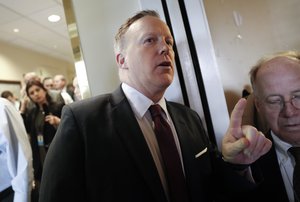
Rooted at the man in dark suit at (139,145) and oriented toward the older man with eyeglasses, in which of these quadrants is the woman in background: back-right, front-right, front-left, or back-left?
back-left

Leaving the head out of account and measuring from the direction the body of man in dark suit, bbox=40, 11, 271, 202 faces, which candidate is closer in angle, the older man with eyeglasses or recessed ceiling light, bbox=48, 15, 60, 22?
the older man with eyeglasses

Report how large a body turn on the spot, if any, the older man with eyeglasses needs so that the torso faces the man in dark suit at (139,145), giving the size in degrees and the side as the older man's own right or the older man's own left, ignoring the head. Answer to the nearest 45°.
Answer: approximately 90° to the older man's own right

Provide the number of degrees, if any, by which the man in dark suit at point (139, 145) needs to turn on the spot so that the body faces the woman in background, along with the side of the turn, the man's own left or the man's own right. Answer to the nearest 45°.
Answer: approximately 180°

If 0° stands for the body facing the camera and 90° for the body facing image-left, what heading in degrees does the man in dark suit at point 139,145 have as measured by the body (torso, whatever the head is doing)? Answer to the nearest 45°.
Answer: approximately 315°

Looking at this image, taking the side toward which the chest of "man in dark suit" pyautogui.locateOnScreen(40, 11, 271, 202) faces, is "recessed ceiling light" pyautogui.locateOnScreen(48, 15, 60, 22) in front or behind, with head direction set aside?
behind
